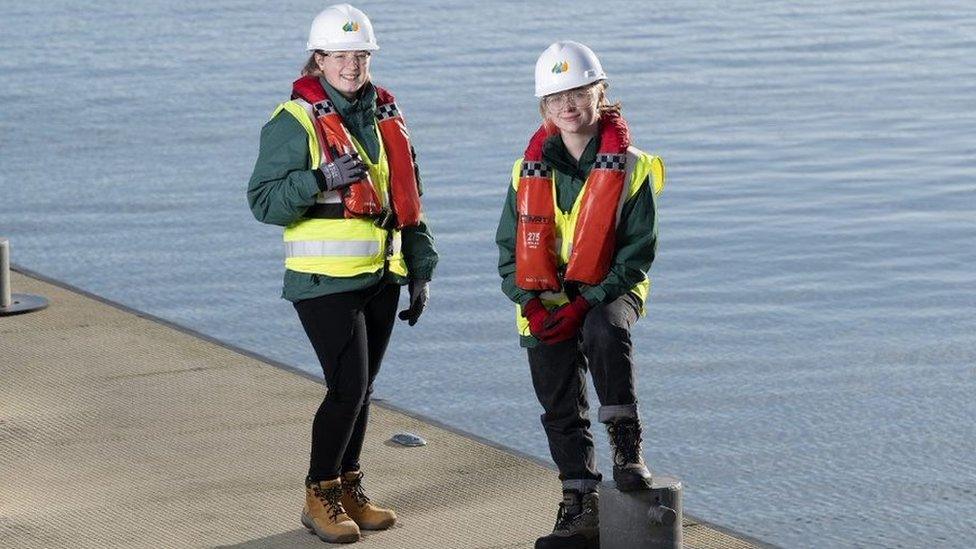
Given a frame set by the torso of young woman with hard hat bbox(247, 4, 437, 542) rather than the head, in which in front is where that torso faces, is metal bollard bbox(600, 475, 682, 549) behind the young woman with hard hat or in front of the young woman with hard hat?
in front

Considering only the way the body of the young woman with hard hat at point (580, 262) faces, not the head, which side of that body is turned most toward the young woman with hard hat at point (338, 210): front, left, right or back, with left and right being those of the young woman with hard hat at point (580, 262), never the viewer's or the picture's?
right

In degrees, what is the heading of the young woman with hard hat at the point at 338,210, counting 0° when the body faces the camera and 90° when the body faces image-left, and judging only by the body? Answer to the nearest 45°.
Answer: approximately 315°

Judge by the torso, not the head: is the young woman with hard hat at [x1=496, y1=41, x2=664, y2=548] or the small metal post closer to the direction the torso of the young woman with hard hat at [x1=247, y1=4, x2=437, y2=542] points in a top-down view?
the young woman with hard hat

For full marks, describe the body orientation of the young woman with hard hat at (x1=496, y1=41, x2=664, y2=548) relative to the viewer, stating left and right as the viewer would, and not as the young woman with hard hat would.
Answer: facing the viewer

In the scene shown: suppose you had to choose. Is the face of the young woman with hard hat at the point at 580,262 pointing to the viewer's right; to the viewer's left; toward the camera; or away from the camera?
toward the camera

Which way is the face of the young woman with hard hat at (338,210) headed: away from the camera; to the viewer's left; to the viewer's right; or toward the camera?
toward the camera
